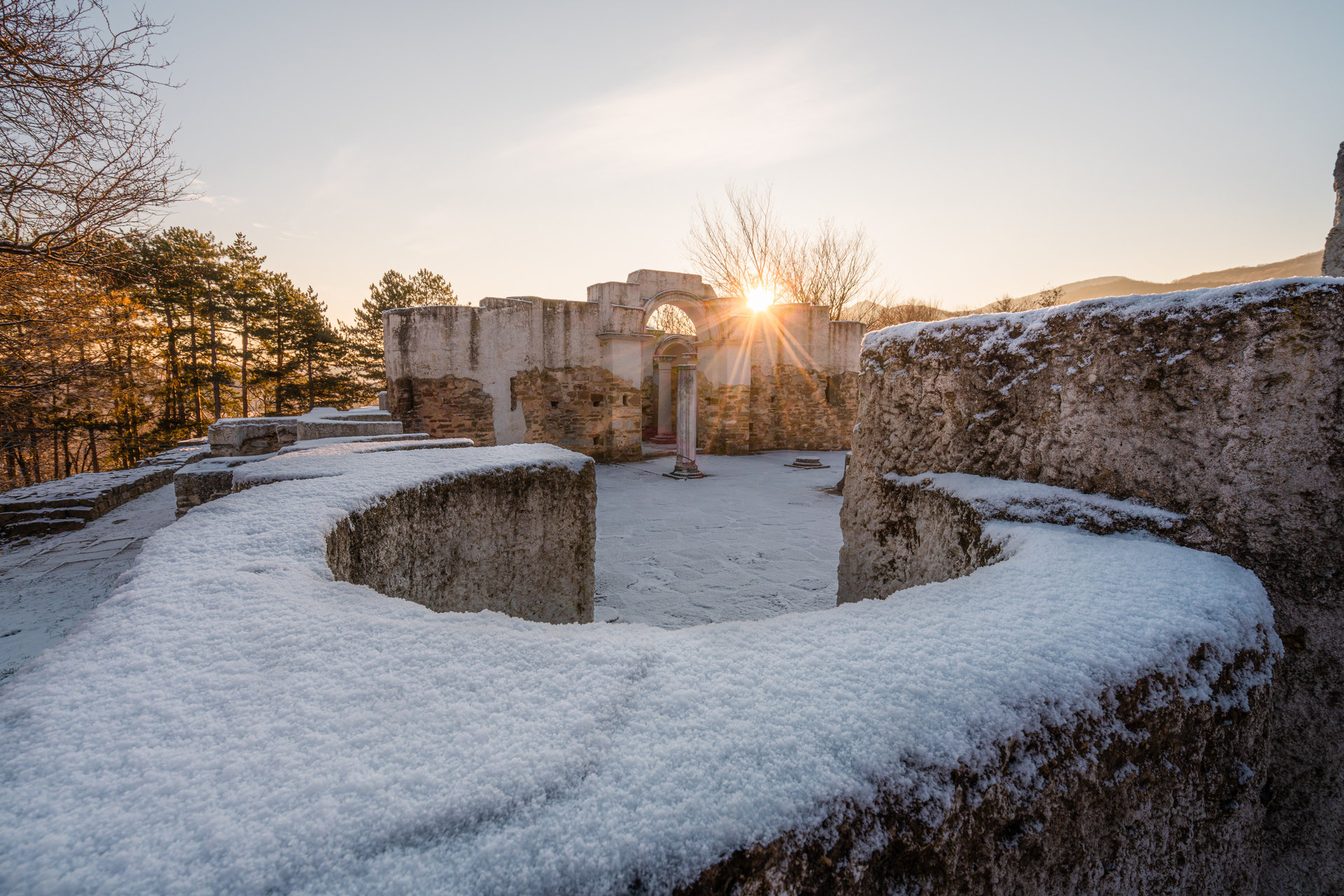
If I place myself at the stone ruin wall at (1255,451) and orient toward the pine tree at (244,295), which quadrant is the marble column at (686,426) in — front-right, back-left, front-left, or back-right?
front-right

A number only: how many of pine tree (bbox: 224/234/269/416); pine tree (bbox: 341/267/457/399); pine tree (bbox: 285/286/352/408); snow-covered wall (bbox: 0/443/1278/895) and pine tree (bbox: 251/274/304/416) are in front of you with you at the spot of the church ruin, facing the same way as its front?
1

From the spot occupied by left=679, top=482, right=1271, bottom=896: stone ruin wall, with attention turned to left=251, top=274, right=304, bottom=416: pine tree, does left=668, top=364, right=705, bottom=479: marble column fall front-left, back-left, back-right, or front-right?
front-right
